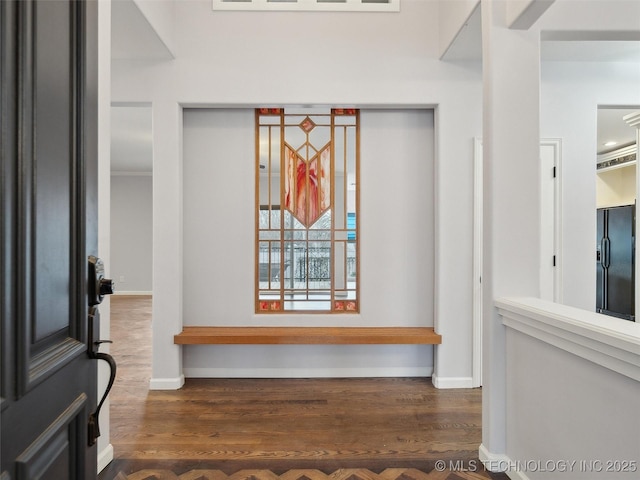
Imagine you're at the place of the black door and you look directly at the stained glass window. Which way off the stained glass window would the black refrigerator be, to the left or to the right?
right

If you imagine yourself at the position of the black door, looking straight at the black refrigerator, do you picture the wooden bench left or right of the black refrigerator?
left

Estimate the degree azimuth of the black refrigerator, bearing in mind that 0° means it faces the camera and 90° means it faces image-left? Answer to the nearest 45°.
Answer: approximately 45°
